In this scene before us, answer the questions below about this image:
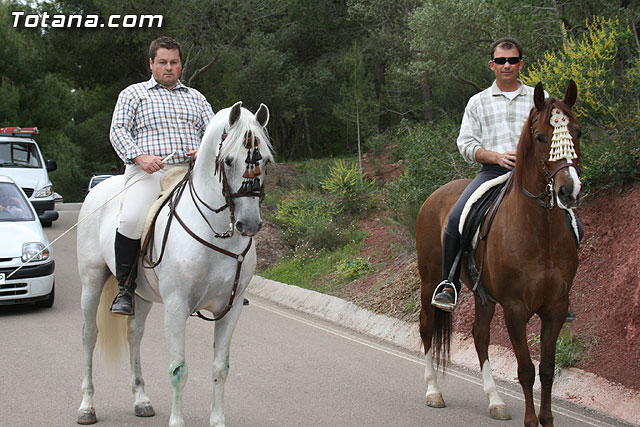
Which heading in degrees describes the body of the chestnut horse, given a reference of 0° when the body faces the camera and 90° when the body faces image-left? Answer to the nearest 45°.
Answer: approximately 315°

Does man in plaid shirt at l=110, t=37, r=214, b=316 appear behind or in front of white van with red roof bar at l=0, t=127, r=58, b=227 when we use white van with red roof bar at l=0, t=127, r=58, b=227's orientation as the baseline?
in front

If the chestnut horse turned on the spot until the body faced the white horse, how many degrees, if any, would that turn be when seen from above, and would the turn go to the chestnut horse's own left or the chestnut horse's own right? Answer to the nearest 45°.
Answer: approximately 135° to the chestnut horse's own right

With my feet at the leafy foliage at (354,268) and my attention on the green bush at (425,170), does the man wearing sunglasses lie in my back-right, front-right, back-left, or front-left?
back-right

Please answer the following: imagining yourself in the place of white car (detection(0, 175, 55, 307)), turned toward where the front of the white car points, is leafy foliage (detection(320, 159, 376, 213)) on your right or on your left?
on your left

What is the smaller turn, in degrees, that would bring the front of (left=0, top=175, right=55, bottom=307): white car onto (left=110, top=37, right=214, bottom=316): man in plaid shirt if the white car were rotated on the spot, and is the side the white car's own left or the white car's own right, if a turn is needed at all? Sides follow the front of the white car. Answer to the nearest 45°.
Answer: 0° — it already faces them

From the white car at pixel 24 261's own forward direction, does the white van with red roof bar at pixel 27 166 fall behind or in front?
behind

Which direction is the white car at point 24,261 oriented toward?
toward the camera

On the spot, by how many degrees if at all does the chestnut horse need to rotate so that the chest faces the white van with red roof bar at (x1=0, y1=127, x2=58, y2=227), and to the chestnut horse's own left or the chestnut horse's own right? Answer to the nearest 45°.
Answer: approximately 180°

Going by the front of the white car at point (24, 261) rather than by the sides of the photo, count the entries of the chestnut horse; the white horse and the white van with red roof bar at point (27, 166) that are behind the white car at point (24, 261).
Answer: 1

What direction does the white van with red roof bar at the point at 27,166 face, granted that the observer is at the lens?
facing the viewer

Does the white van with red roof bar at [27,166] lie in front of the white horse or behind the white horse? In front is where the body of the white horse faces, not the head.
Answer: behind

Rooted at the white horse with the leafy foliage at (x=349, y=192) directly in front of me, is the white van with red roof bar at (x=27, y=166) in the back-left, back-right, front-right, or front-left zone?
front-left

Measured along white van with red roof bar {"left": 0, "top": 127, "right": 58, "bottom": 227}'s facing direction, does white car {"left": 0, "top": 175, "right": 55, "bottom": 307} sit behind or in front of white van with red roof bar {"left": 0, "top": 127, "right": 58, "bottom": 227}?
in front

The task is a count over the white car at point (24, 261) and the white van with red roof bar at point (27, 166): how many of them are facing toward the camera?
2

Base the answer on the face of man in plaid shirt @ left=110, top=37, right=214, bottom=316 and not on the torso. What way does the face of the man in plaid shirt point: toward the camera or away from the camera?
toward the camera
